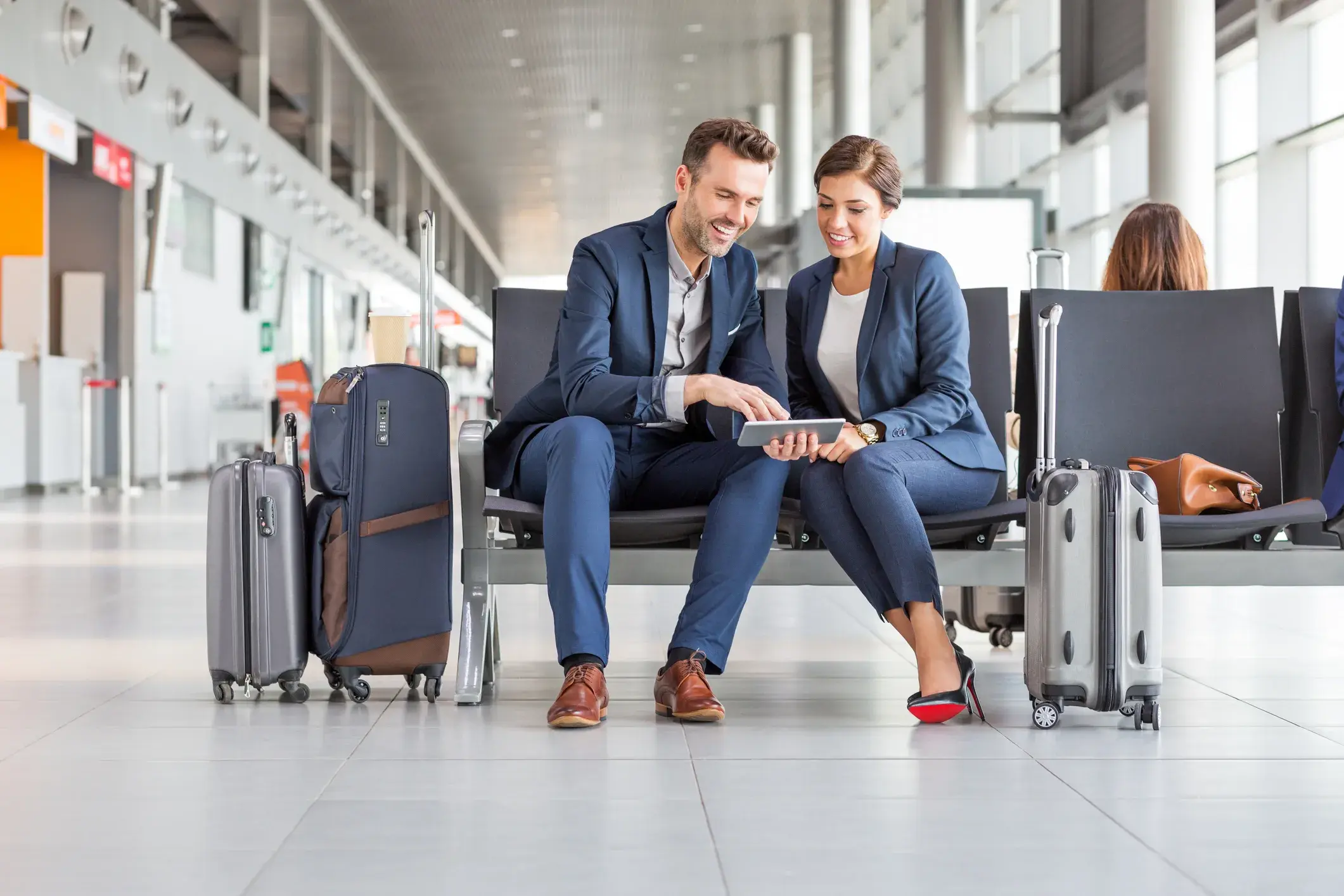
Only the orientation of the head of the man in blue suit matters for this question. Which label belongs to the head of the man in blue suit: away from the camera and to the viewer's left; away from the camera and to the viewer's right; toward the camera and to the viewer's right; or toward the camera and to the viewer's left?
toward the camera and to the viewer's right

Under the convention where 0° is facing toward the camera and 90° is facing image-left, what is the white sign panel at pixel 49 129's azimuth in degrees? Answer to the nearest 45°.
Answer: approximately 315°
